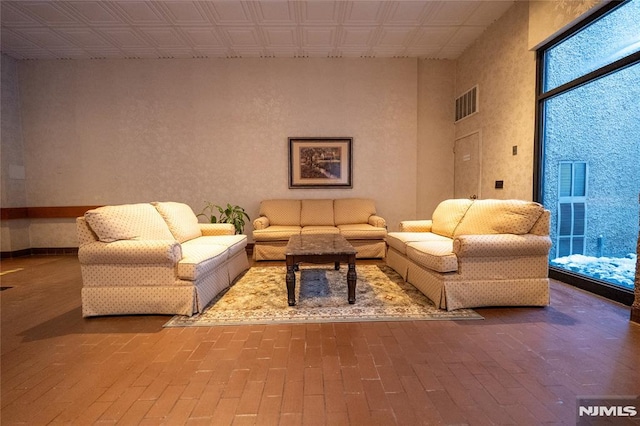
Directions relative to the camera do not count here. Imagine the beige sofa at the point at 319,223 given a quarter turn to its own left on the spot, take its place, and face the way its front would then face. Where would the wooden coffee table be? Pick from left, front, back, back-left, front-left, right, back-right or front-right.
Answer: right

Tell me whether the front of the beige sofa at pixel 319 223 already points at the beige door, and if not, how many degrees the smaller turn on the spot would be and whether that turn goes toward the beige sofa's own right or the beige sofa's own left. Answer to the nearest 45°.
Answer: approximately 90° to the beige sofa's own left

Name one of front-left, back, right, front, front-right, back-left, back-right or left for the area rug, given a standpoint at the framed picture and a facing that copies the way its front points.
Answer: front

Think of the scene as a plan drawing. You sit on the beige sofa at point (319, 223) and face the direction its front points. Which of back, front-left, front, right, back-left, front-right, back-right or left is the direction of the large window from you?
front-left

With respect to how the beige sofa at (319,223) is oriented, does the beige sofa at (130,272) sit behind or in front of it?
in front

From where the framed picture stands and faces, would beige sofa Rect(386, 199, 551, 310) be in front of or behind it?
in front

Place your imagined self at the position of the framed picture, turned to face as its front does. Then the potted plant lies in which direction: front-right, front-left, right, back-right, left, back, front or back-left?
right

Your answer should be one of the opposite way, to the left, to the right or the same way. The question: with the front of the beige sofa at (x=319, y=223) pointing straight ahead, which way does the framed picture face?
the same way

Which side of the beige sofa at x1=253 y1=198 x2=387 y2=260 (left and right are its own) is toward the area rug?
front

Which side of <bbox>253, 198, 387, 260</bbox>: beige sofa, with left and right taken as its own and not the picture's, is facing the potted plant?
right

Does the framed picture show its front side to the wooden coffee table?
yes

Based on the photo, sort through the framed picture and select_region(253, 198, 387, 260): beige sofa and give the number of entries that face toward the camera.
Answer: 2

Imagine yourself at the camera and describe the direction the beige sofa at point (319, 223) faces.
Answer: facing the viewer

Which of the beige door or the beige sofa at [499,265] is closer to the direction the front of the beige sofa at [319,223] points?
the beige sofa

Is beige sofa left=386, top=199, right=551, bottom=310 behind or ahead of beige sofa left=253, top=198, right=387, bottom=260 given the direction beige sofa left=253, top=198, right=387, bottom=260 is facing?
ahead
